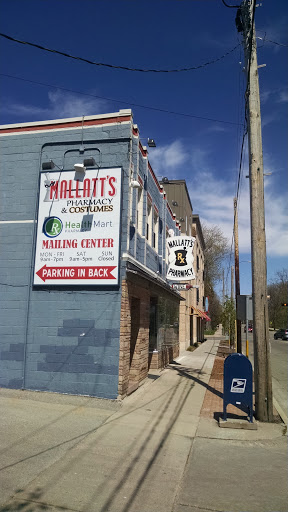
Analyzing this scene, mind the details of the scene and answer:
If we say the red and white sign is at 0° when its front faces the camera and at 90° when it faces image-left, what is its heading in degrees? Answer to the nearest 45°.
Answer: approximately 0°

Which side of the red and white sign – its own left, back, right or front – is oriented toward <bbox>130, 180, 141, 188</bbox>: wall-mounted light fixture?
left

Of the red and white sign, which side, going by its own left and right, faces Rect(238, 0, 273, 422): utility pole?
left

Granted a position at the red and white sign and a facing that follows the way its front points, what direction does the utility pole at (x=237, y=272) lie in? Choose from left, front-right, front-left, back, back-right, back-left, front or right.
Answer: back-left
